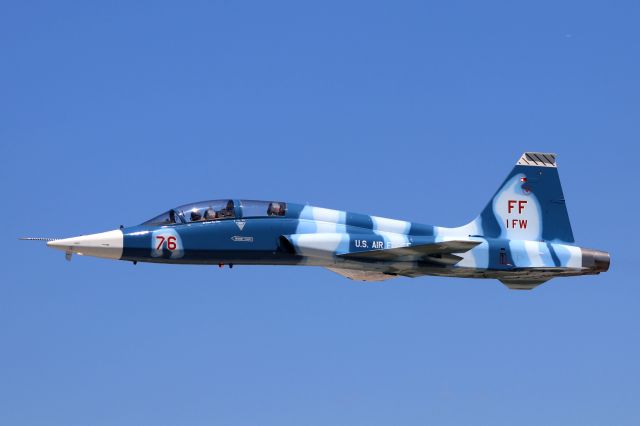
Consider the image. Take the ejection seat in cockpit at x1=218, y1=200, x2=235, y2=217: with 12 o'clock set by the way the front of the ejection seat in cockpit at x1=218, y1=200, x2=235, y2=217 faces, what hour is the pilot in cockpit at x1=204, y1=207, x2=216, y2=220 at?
the pilot in cockpit at x1=204, y1=207, x2=216, y2=220 is roughly at 12 o'clock from the ejection seat in cockpit at x1=218, y1=200, x2=235, y2=217.

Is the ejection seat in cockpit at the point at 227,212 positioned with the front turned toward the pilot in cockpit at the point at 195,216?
yes

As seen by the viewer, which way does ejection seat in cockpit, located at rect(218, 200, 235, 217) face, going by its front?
to the viewer's left

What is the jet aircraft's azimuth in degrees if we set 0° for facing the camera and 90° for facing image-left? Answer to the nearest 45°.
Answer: approximately 90°
